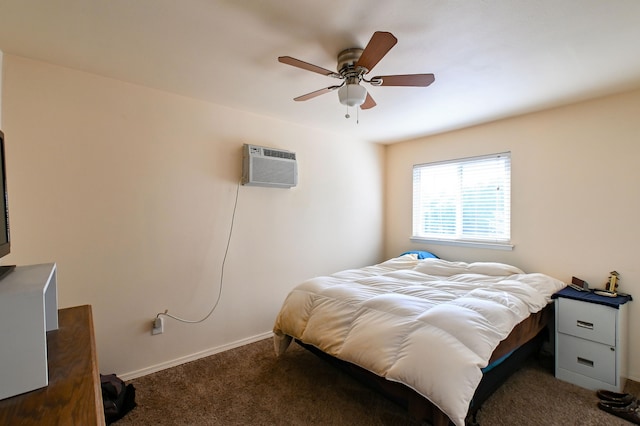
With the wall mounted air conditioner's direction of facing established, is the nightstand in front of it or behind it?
in front

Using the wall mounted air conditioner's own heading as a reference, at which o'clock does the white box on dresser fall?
The white box on dresser is roughly at 2 o'clock from the wall mounted air conditioner.

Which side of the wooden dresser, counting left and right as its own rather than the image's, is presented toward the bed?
front

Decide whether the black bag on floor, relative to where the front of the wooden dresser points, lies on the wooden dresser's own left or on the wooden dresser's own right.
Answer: on the wooden dresser's own left

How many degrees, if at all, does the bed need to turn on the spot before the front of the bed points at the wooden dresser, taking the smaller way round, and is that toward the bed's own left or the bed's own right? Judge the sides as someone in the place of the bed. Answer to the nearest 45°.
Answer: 0° — it already faces it

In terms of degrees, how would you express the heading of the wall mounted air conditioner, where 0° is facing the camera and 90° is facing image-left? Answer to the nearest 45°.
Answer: approximately 315°

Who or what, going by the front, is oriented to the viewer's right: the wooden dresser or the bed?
the wooden dresser

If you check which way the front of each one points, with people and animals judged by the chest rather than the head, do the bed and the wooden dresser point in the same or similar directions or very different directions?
very different directions

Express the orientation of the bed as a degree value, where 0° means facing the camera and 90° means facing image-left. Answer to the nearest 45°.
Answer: approximately 45°

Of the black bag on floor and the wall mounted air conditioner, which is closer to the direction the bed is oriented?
the black bag on floor

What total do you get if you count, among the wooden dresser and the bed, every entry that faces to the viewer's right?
1

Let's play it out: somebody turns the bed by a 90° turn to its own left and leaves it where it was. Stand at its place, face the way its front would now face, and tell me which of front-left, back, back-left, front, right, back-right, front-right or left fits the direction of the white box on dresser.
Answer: right

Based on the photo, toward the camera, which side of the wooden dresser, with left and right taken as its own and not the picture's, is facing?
right
